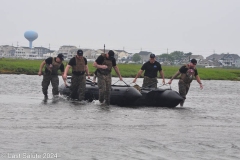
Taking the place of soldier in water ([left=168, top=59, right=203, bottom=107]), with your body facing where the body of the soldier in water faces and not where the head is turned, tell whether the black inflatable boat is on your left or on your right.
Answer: on your right

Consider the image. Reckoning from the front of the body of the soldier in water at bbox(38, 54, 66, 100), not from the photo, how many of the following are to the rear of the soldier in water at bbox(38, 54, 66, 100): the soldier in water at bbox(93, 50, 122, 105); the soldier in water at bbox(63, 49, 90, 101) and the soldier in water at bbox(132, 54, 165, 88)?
0

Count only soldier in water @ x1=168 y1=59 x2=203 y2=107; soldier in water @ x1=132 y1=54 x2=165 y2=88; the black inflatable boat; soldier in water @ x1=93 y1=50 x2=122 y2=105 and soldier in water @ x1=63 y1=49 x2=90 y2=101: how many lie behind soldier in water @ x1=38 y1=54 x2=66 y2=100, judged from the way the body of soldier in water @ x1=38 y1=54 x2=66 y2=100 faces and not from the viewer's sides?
0

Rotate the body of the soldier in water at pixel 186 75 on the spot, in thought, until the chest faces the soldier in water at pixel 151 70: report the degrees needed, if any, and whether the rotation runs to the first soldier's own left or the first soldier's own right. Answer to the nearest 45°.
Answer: approximately 135° to the first soldier's own right

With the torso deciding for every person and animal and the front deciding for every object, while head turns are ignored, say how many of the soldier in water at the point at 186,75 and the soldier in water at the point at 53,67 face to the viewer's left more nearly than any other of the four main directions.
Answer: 0

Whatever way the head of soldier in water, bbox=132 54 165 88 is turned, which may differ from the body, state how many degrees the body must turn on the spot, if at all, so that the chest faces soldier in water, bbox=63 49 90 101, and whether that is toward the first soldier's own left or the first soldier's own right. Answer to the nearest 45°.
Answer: approximately 90° to the first soldier's own right

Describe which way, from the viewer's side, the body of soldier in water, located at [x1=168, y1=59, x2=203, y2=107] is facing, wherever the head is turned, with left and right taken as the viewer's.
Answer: facing the viewer and to the right of the viewer

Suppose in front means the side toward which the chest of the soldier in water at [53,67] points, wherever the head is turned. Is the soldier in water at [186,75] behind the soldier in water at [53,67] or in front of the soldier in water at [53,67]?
in front

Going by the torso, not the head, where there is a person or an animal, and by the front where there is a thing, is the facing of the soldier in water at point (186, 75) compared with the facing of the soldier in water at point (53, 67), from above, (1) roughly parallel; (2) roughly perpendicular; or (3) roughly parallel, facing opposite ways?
roughly parallel

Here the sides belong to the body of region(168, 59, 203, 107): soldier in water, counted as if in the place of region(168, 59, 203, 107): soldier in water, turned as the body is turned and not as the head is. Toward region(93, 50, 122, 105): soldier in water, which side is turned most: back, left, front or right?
right

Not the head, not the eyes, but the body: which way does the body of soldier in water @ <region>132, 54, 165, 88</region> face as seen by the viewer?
toward the camera

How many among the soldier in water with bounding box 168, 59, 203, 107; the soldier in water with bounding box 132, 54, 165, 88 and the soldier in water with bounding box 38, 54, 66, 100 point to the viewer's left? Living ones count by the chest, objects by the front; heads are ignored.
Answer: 0

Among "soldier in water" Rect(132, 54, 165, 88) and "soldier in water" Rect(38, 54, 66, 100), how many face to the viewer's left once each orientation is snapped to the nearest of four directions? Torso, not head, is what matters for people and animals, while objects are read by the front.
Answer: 0
